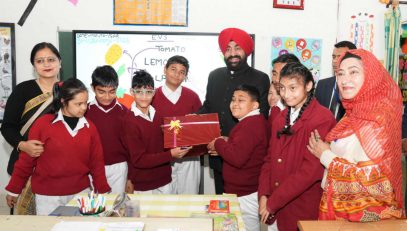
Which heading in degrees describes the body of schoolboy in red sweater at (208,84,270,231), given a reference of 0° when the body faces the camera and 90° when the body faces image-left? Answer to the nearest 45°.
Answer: approximately 90°

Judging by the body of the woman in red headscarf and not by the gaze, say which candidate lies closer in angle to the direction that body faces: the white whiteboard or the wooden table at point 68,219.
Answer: the wooden table

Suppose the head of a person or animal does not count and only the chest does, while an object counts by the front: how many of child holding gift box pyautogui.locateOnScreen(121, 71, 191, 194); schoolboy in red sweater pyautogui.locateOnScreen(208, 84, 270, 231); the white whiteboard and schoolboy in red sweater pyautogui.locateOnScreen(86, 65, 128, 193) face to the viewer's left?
1
